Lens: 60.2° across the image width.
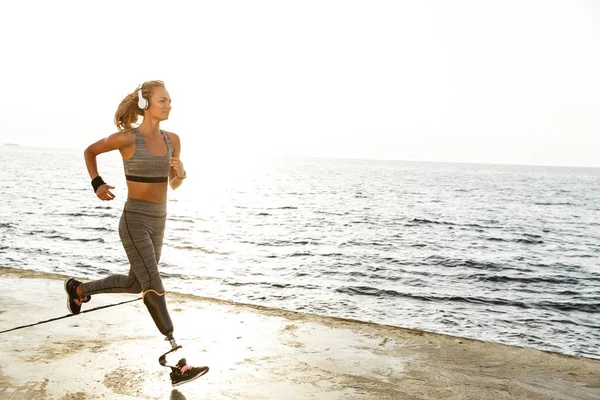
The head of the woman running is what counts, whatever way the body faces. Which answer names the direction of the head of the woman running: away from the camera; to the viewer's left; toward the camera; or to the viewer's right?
to the viewer's right

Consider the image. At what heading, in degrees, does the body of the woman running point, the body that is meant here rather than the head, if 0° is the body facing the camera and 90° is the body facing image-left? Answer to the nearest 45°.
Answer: approximately 315°
